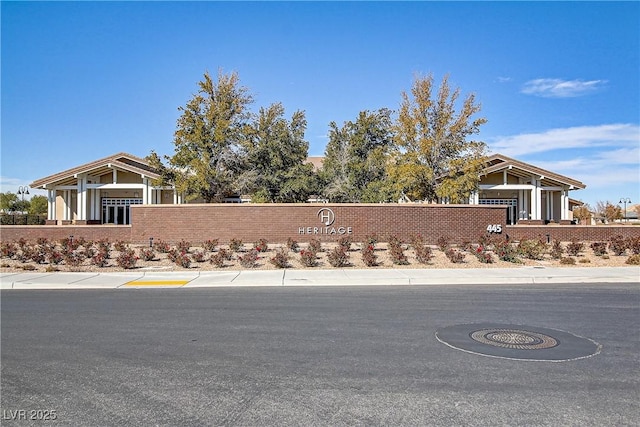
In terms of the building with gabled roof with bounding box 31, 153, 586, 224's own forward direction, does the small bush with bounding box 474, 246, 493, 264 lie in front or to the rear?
in front

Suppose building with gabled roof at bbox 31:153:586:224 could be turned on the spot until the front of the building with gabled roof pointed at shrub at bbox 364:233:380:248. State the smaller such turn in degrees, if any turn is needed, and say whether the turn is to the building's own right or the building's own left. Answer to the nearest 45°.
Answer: approximately 45° to the building's own left

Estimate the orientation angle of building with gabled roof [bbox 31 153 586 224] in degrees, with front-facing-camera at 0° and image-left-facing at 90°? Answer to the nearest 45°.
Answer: approximately 0°

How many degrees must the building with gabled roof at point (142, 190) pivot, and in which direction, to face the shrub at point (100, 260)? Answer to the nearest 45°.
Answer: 0° — it already faces it

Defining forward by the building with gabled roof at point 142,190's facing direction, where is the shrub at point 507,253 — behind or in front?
in front

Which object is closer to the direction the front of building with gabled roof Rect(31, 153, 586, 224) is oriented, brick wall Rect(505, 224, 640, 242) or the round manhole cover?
the round manhole cover

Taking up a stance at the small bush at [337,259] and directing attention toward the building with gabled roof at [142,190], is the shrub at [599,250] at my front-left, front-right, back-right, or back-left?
back-right

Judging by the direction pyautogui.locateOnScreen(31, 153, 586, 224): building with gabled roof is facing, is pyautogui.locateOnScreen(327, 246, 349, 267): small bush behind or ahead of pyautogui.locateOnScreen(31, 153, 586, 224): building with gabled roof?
ahead

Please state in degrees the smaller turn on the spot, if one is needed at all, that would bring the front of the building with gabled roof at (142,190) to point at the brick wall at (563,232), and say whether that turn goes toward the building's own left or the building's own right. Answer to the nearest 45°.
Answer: approximately 45° to the building's own left

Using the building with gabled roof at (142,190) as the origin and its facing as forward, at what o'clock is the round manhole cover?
The round manhole cover is roughly at 11 o'clock from the building with gabled roof.

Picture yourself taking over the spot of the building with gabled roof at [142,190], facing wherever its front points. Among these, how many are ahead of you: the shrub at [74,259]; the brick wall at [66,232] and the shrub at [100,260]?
3
